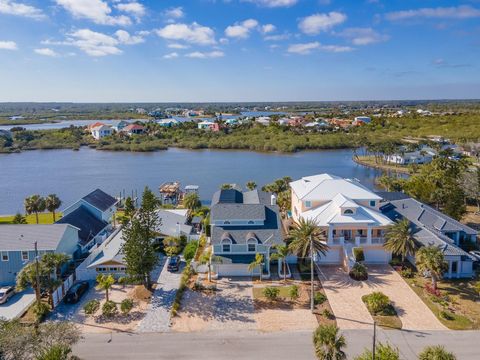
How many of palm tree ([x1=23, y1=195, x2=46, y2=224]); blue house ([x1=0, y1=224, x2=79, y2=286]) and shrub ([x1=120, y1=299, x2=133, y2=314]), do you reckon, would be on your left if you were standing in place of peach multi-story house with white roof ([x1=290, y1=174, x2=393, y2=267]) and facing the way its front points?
0

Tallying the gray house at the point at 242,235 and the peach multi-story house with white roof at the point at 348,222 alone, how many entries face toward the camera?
2

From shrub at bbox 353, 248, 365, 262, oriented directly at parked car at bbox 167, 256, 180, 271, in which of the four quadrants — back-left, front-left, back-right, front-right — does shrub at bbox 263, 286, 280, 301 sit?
front-left

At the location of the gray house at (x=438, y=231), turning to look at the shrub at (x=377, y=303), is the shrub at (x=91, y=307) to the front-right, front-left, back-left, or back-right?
front-right

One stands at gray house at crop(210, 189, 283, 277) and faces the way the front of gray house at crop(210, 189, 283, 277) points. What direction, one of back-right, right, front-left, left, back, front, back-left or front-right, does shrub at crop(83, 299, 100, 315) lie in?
front-right

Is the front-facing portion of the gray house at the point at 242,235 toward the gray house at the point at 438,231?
no

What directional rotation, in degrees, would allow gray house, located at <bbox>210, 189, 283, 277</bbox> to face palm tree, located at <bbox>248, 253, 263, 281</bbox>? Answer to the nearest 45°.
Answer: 0° — it already faces it

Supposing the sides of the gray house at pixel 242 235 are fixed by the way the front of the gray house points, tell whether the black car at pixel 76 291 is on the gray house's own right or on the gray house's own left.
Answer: on the gray house's own right

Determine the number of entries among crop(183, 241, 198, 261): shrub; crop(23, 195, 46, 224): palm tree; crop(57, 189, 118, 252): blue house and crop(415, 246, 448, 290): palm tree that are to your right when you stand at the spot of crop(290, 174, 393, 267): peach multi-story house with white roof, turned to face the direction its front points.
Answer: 3

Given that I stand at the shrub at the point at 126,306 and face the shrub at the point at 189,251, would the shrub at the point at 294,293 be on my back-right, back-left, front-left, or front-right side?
front-right

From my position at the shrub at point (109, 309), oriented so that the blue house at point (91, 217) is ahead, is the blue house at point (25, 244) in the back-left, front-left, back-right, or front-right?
front-left

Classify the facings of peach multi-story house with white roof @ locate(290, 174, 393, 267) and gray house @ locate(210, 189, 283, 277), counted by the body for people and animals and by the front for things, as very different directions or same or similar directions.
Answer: same or similar directions

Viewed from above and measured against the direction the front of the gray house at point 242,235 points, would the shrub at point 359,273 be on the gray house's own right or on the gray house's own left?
on the gray house's own left

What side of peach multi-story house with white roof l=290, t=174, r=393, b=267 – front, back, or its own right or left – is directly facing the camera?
front

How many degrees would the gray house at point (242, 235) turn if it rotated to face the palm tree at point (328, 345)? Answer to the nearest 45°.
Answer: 0° — it already faces it
